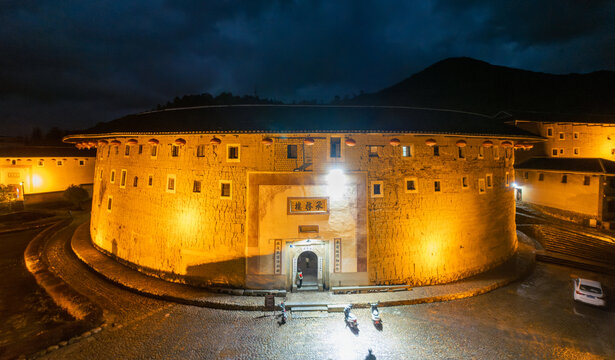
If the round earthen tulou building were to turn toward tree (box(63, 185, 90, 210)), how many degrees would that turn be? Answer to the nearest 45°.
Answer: approximately 135° to its right

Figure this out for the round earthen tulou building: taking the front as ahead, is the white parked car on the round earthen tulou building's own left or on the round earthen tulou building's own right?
on the round earthen tulou building's own left

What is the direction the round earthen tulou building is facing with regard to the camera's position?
facing the viewer
